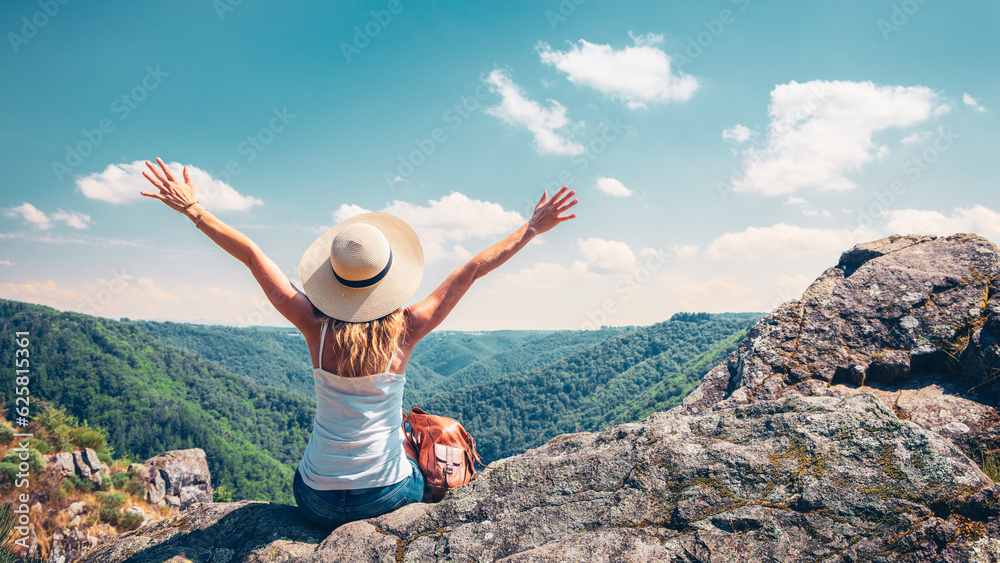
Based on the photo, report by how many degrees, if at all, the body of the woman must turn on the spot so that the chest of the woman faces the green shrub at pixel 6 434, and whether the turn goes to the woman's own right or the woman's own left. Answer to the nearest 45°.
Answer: approximately 45° to the woman's own left

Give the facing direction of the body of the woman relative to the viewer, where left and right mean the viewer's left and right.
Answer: facing away from the viewer

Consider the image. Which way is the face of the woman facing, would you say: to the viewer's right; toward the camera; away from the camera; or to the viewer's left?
away from the camera
